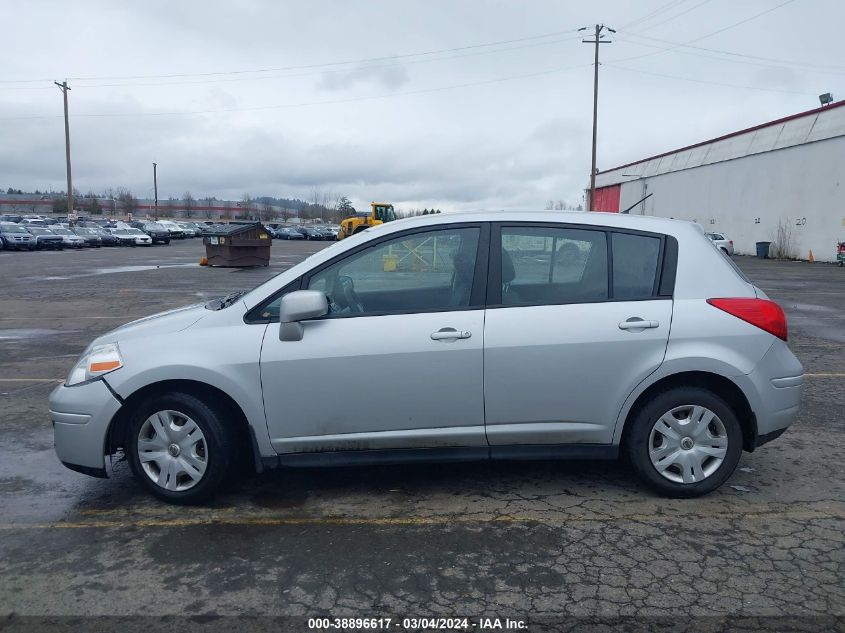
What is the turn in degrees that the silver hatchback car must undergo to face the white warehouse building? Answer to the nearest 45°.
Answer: approximately 135° to its right

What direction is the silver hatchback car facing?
to the viewer's left
